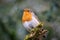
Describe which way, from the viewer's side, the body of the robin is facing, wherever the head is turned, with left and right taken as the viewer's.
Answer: facing the viewer and to the left of the viewer
